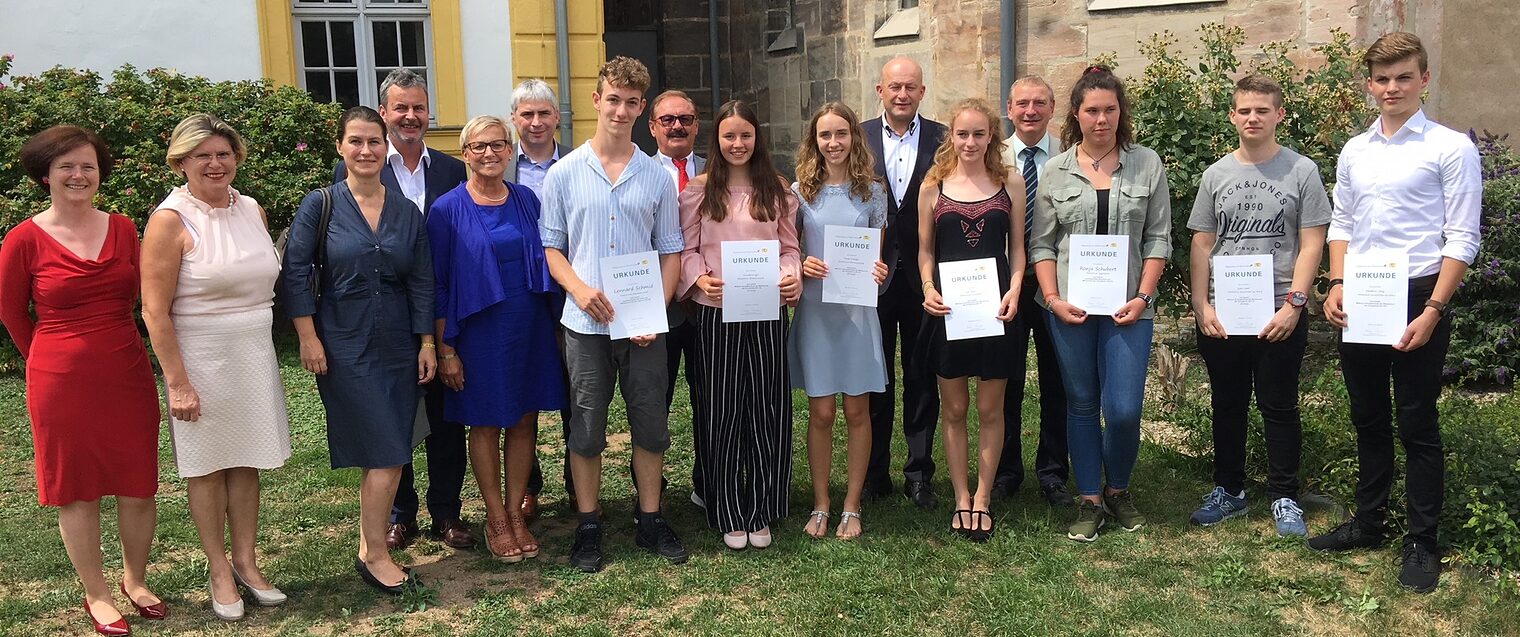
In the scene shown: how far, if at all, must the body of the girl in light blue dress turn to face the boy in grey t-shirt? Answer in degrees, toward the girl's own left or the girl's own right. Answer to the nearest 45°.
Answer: approximately 90° to the girl's own left

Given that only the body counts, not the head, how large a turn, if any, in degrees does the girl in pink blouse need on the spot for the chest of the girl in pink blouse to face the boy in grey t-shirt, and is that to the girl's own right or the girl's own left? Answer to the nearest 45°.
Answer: approximately 90° to the girl's own left

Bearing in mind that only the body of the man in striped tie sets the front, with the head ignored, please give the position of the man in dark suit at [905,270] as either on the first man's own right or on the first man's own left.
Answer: on the first man's own right

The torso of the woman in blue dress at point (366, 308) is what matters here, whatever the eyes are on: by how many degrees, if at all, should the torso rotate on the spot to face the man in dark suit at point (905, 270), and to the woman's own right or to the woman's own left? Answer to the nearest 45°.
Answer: approximately 45° to the woman's own left

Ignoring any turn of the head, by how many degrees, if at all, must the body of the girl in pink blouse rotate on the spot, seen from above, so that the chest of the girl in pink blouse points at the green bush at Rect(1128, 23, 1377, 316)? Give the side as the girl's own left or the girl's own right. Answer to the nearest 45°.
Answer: approximately 135° to the girl's own left

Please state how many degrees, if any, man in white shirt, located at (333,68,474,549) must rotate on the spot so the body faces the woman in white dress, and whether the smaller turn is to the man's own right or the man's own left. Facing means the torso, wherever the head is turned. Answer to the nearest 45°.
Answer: approximately 45° to the man's own right

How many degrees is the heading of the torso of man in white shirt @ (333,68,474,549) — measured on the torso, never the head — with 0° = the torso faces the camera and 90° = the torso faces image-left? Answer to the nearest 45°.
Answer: approximately 0°

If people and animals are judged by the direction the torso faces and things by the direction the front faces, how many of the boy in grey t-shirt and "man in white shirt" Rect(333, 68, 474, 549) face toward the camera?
2

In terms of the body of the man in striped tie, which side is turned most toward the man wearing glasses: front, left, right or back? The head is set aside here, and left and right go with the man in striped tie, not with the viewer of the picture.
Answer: right
